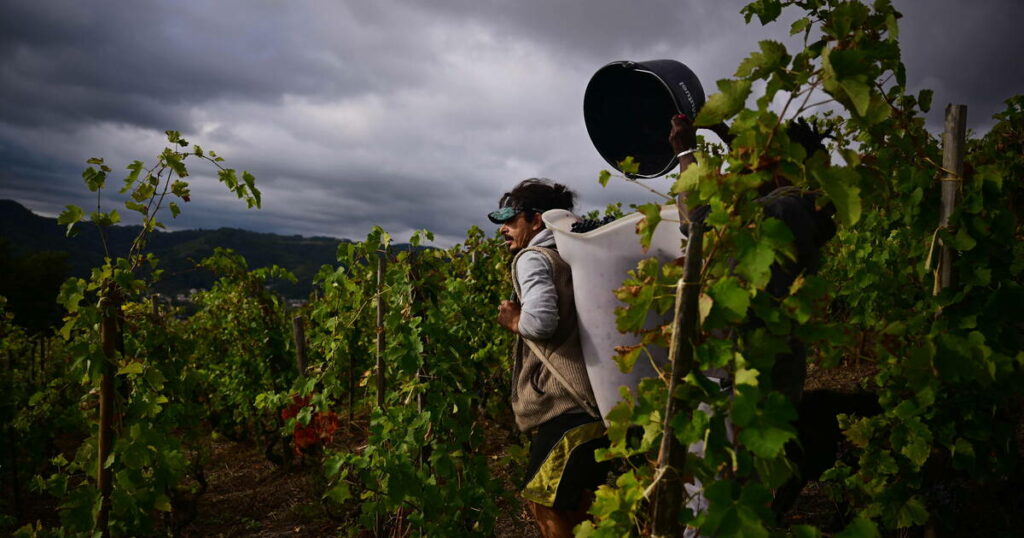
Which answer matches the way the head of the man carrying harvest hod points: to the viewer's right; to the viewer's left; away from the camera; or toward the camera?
to the viewer's left

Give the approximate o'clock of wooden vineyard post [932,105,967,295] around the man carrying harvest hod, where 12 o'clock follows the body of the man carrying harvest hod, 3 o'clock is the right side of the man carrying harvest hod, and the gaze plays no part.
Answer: The wooden vineyard post is roughly at 6 o'clock from the man carrying harvest hod.

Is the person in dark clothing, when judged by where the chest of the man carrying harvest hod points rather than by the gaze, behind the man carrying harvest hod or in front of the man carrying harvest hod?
behind

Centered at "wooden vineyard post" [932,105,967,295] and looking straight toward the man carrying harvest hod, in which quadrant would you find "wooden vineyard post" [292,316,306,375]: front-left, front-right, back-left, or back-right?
front-right

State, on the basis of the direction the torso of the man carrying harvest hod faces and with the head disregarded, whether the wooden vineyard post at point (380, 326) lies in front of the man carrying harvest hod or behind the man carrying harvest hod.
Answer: in front

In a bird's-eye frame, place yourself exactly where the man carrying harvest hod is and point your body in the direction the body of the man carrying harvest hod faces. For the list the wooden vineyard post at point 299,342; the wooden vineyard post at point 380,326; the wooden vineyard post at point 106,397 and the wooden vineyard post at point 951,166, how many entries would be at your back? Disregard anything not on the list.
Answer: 1

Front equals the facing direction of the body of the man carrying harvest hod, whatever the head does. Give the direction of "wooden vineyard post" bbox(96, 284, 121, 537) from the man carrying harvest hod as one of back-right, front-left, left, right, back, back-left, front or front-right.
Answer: front

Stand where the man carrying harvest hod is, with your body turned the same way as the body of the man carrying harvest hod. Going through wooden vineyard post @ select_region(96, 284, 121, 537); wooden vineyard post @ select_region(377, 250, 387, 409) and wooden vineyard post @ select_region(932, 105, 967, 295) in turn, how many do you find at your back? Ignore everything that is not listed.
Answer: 1

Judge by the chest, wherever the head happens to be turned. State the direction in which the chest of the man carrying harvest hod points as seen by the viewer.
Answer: to the viewer's left
